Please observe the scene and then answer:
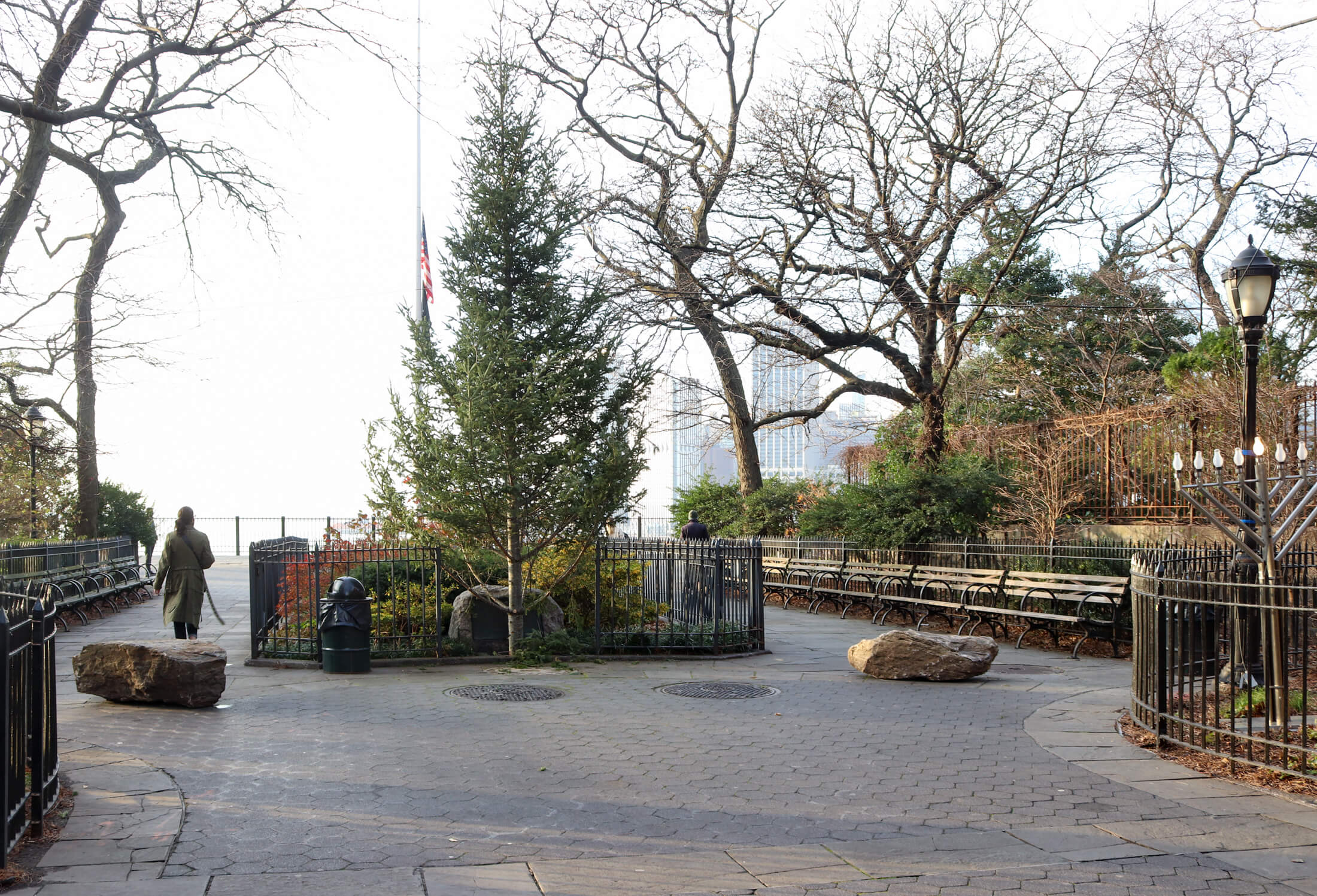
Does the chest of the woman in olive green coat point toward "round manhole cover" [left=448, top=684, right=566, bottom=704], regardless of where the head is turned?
no

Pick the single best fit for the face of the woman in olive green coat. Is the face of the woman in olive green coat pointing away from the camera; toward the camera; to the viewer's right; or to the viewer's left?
away from the camera

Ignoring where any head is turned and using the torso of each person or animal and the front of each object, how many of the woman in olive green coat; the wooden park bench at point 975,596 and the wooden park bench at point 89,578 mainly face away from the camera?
1

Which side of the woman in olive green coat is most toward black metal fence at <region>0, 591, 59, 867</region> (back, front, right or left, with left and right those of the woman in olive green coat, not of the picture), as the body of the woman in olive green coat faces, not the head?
back

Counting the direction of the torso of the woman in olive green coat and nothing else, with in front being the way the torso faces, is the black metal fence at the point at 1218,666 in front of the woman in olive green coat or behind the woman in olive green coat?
behind

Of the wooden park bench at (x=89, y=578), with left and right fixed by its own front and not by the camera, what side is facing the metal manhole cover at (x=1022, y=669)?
front

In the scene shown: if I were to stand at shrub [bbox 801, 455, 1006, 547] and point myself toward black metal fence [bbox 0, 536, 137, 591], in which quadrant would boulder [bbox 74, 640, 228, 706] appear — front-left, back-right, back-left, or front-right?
front-left

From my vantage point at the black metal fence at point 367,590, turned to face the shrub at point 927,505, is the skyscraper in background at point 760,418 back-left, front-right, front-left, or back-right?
front-left

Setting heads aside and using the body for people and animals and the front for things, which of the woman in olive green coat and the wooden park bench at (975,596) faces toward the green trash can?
the wooden park bench

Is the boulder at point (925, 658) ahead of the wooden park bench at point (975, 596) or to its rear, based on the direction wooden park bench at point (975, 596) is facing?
ahead

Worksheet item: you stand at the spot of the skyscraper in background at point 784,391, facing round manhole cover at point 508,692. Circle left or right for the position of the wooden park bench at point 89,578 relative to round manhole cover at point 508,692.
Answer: right

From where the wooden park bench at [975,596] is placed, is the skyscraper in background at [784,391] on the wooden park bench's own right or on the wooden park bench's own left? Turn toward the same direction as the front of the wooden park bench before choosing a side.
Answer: on the wooden park bench's own right

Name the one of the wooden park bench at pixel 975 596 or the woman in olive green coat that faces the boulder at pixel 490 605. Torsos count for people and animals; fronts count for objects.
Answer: the wooden park bench

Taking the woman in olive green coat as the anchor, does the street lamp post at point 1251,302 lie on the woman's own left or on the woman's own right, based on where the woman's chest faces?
on the woman's own right

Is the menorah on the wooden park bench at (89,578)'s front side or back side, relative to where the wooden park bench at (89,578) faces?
on the front side

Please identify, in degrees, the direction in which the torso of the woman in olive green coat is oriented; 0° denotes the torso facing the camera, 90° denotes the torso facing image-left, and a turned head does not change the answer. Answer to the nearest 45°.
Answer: approximately 180°
